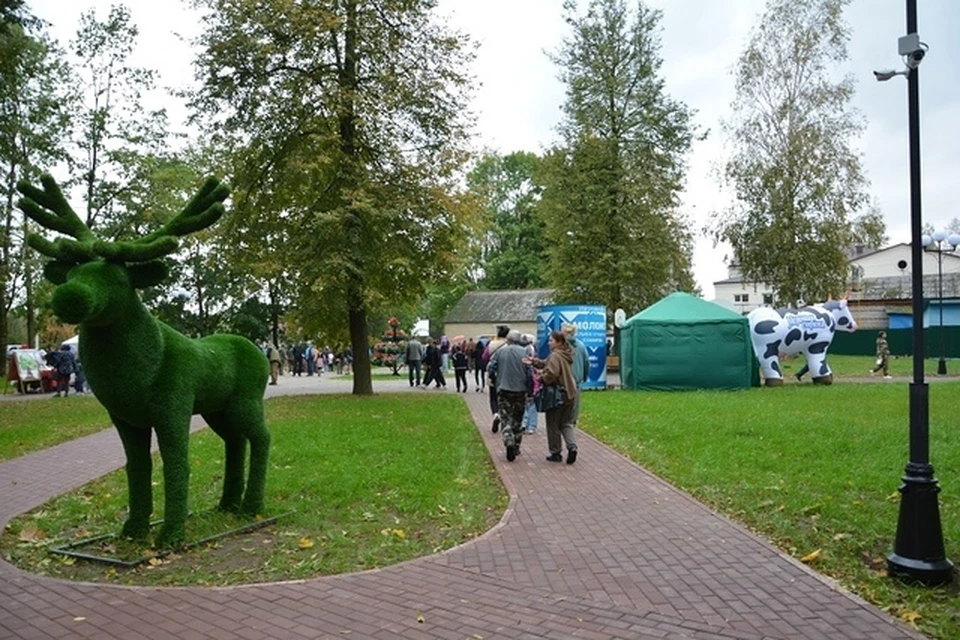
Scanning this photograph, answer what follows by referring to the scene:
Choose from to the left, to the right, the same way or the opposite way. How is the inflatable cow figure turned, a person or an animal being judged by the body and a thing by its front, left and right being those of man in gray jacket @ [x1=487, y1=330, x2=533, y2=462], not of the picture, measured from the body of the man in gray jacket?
to the right

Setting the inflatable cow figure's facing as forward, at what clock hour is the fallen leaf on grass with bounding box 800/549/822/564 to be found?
The fallen leaf on grass is roughly at 3 o'clock from the inflatable cow figure.

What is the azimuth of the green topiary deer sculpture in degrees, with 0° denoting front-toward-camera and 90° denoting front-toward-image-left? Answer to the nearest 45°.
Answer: approximately 45°

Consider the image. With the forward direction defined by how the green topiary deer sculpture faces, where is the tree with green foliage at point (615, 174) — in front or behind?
behind

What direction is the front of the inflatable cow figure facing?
to the viewer's right

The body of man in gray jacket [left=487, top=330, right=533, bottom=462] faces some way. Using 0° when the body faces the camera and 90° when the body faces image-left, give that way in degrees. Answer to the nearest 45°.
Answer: approximately 180°

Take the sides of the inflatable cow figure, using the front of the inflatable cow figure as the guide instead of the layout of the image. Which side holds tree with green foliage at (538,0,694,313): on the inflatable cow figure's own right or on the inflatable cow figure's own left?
on the inflatable cow figure's own left

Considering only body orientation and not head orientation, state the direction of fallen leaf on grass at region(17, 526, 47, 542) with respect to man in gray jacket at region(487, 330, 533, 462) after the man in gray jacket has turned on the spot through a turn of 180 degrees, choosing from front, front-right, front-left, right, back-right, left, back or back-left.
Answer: front-right

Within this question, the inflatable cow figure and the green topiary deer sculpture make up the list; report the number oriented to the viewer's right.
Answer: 1
